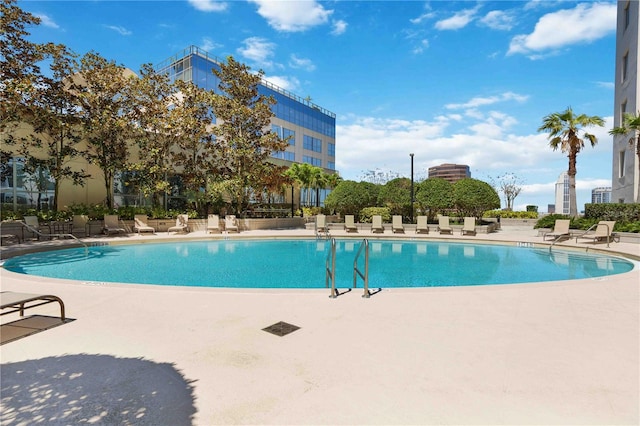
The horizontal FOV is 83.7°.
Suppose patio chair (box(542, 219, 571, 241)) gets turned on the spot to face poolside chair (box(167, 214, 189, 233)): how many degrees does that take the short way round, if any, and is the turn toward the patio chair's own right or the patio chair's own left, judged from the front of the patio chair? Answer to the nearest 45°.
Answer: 0° — it already faces it

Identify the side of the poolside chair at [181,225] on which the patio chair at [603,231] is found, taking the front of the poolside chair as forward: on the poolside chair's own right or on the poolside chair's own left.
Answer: on the poolside chair's own left

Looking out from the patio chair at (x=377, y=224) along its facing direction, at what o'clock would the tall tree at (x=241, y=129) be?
The tall tree is roughly at 3 o'clock from the patio chair.

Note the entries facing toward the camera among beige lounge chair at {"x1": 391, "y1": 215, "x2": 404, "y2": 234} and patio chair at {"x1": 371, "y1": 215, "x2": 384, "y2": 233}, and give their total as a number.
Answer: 2

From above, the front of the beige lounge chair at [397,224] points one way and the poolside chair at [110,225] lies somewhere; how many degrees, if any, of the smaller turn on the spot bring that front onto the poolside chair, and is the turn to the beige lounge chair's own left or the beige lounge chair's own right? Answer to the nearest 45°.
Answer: approximately 45° to the beige lounge chair's own right

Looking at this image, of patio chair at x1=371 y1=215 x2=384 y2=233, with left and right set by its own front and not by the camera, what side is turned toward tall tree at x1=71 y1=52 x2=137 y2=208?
right

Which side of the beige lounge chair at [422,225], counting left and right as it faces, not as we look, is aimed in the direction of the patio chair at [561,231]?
left

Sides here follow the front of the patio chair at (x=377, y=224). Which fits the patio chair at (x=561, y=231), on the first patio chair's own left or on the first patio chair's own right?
on the first patio chair's own left

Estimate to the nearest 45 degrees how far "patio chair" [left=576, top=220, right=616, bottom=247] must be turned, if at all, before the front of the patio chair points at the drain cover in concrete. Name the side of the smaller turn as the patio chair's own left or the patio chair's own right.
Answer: approximately 45° to the patio chair's own left

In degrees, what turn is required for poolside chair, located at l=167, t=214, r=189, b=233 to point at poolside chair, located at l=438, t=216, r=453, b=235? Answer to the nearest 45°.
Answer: approximately 135° to its left

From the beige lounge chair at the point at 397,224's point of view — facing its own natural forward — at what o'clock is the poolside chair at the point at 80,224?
The poolside chair is roughly at 2 o'clock from the beige lounge chair.
